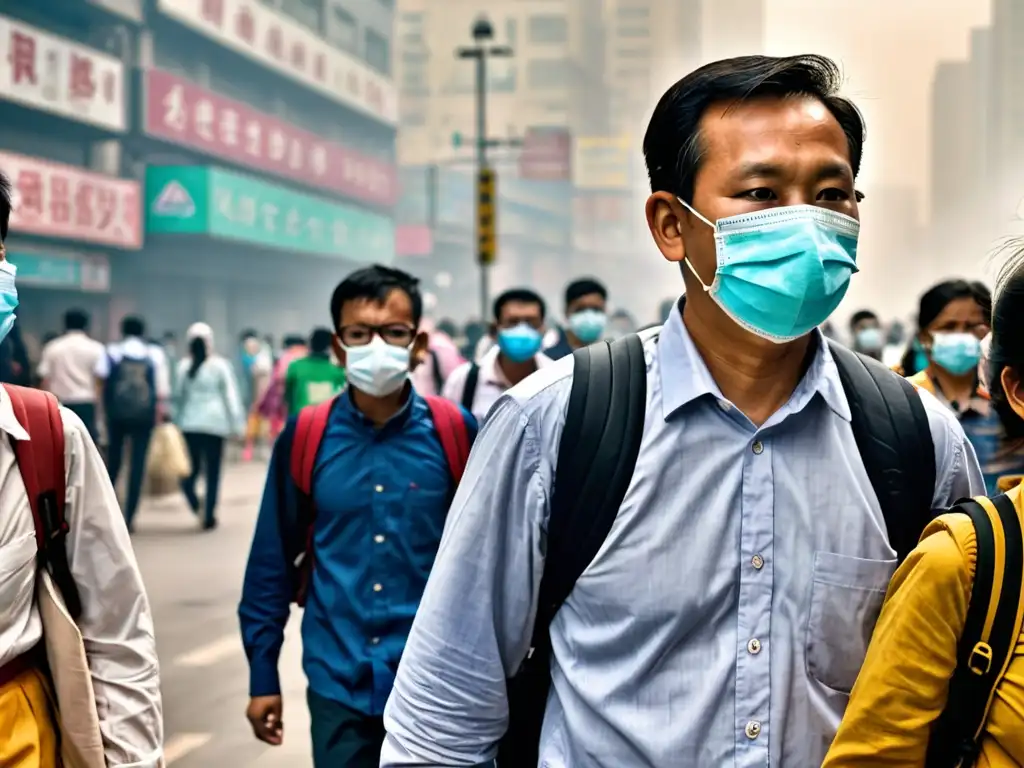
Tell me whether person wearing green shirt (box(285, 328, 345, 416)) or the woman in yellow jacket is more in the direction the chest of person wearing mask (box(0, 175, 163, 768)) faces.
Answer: the woman in yellow jacket

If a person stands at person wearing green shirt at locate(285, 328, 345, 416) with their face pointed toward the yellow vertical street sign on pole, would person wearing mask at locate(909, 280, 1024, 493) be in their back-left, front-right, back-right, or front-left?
back-right

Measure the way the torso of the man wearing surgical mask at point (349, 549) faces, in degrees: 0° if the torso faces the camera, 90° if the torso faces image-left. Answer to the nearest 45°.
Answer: approximately 0°

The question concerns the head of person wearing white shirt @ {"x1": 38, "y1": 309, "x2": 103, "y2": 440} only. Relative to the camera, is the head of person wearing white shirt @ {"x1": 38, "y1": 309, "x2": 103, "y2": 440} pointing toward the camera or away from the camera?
away from the camera

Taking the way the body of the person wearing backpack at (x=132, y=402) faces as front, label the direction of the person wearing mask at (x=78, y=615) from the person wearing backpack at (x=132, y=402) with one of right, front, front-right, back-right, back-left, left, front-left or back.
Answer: back

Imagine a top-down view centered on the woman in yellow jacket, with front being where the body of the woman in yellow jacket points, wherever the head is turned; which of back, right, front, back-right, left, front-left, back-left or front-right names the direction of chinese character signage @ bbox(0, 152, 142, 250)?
back

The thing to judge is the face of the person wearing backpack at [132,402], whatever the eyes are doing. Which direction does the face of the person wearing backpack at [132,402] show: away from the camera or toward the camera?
away from the camera

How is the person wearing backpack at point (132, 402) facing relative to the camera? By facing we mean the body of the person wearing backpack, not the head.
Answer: away from the camera

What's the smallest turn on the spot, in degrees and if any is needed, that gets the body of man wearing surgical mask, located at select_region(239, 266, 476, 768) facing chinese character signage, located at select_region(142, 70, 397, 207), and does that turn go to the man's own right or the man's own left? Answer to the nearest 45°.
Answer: approximately 180°

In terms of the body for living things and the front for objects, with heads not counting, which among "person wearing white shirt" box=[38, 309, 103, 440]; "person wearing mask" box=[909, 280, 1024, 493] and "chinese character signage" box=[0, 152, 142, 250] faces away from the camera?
"person wearing white shirt" box=[38, 309, 103, 440]
